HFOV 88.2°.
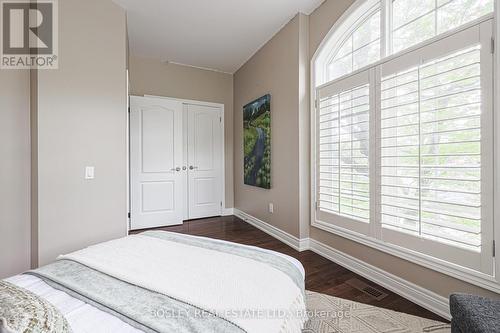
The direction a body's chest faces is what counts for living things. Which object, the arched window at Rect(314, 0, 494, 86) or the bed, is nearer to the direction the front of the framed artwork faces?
the bed

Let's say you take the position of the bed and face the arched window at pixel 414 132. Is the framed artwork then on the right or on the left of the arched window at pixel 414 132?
left

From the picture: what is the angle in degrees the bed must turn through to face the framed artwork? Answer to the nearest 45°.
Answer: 0° — it already faces it

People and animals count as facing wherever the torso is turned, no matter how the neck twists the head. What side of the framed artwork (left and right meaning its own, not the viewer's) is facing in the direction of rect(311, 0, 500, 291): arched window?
left

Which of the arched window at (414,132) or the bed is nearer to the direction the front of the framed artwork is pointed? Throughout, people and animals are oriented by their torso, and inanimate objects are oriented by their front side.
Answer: the bed

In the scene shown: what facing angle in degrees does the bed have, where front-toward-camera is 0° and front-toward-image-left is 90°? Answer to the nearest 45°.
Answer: approximately 225°

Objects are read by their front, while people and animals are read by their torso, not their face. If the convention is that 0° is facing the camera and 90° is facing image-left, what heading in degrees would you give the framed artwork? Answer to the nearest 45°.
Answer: approximately 45°

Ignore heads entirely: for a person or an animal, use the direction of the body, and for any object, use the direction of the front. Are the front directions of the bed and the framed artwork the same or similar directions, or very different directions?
very different directions

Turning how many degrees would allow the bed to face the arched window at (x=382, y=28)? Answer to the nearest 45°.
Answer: approximately 45° to its right

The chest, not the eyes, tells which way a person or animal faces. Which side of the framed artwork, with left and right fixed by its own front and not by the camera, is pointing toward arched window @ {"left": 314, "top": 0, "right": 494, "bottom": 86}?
left
